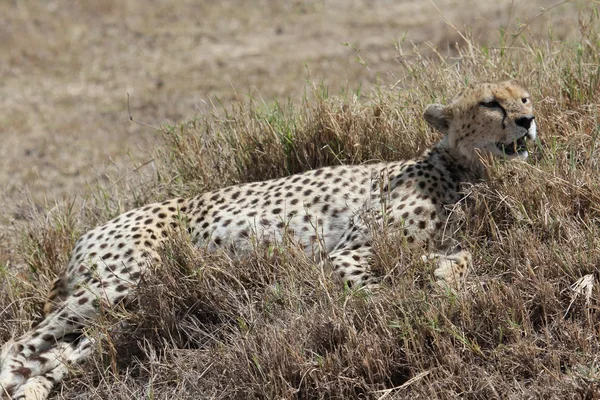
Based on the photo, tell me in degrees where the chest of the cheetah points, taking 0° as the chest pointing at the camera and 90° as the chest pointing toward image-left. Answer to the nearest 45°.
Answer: approximately 270°
